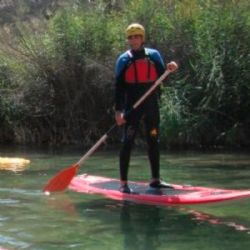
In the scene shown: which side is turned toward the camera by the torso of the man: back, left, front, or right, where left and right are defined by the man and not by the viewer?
front

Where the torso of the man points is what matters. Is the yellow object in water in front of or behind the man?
behind
